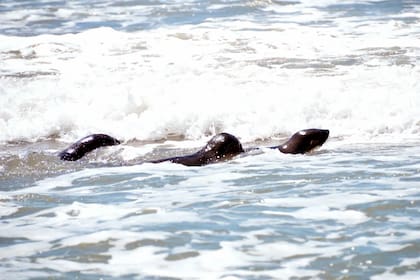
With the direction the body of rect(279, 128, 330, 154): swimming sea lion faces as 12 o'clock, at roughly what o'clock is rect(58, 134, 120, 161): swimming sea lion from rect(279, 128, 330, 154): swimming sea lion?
rect(58, 134, 120, 161): swimming sea lion is roughly at 6 o'clock from rect(279, 128, 330, 154): swimming sea lion.

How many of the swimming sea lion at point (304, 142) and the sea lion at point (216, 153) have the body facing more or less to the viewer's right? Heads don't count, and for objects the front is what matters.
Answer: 2

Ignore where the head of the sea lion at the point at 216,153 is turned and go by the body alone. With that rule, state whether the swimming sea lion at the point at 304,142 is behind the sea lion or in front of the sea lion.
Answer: in front

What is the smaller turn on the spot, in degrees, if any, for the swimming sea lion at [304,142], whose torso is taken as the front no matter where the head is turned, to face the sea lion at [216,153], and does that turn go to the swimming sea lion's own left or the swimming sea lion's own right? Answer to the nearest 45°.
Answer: approximately 135° to the swimming sea lion's own right

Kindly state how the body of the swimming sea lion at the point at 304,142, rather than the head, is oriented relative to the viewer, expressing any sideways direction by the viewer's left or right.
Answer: facing to the right of the viewer

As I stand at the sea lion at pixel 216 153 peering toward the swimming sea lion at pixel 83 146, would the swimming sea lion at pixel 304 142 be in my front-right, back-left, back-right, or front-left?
back-right

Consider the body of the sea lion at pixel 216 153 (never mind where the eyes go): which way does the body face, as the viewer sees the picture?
to the viewer's right

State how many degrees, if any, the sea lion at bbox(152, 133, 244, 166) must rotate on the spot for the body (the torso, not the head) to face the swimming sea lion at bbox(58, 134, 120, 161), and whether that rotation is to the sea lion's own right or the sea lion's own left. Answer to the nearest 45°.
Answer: approximately 135° to the sea lion's own left
